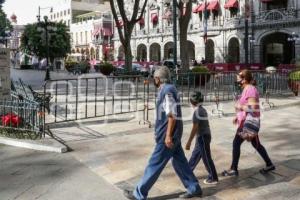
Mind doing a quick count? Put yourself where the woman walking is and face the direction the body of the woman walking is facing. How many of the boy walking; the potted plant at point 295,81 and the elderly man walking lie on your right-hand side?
1

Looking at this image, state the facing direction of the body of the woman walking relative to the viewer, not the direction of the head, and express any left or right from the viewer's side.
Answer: facing to the left of the viewer

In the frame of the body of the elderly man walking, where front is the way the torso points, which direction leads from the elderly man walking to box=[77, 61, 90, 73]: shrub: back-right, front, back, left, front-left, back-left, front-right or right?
right

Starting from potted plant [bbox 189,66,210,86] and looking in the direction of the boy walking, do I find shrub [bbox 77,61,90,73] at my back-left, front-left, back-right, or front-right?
back-right

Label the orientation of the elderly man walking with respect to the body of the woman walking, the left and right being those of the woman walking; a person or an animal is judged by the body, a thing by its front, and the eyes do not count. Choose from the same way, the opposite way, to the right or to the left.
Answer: the same way

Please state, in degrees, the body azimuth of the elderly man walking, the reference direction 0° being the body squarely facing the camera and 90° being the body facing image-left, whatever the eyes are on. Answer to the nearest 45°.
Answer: approximately 90°

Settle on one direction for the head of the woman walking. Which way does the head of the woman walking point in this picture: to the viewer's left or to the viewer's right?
to the viewer's left

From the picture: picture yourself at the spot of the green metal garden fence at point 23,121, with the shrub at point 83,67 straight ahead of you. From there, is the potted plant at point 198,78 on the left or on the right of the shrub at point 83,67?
right

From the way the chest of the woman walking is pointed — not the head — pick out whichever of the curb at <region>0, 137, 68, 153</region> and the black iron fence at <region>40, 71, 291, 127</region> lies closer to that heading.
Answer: the curb

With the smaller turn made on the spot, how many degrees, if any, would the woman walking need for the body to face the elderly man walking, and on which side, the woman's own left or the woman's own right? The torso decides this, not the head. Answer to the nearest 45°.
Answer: approximately 45° to the woman's own left
